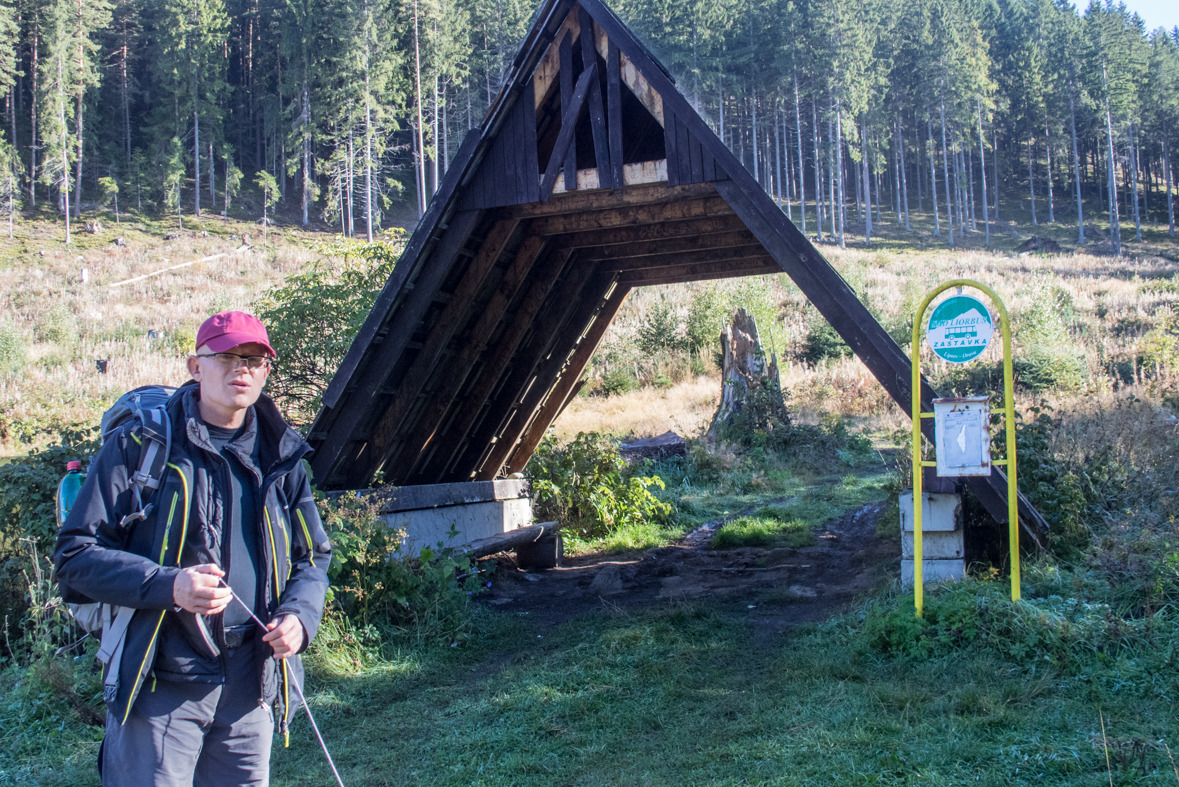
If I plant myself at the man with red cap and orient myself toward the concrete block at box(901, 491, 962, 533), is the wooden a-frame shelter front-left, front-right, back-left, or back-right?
front-left

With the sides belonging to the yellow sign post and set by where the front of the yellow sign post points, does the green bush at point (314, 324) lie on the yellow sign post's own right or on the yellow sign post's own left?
on the yellow sign post's own right

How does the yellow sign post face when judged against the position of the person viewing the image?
facing the viewer

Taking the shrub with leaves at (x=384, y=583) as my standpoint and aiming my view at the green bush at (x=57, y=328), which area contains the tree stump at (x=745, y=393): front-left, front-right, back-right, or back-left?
front-right

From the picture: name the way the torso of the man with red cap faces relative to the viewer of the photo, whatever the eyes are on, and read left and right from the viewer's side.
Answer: facing the viewer and to the right of the viewer

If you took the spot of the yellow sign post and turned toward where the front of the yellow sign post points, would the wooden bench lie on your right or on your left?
on your right

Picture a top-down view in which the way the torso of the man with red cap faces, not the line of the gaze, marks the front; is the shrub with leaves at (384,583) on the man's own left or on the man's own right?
on the man's own left

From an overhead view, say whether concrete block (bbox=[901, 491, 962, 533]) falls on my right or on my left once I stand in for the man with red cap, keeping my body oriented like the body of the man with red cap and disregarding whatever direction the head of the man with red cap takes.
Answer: on my left

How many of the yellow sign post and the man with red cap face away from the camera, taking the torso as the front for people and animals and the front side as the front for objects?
0

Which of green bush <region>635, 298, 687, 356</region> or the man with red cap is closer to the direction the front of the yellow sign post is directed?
the man with red cap
